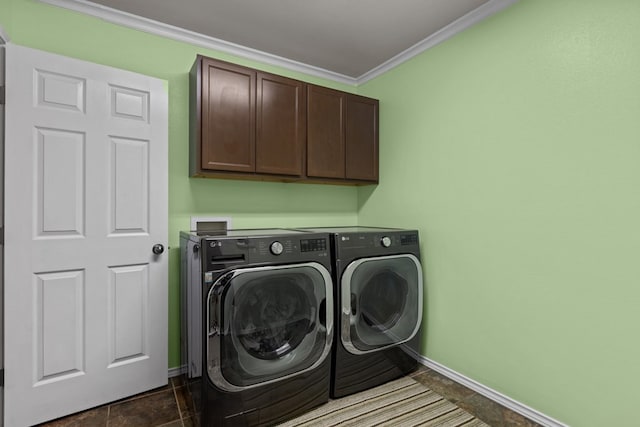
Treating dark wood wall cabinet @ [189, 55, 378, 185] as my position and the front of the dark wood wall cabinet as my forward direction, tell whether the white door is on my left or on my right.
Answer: on my right
